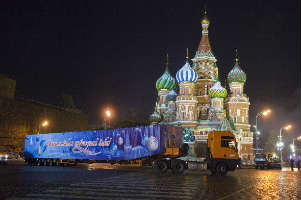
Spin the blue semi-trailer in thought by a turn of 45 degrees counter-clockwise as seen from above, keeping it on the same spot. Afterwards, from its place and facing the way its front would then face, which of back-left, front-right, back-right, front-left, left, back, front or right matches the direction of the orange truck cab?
front-right

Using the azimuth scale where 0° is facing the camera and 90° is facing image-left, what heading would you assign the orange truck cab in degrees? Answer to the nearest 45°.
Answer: approximately 270°

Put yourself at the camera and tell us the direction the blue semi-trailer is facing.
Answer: facing the viewer and to the right of the viewer
